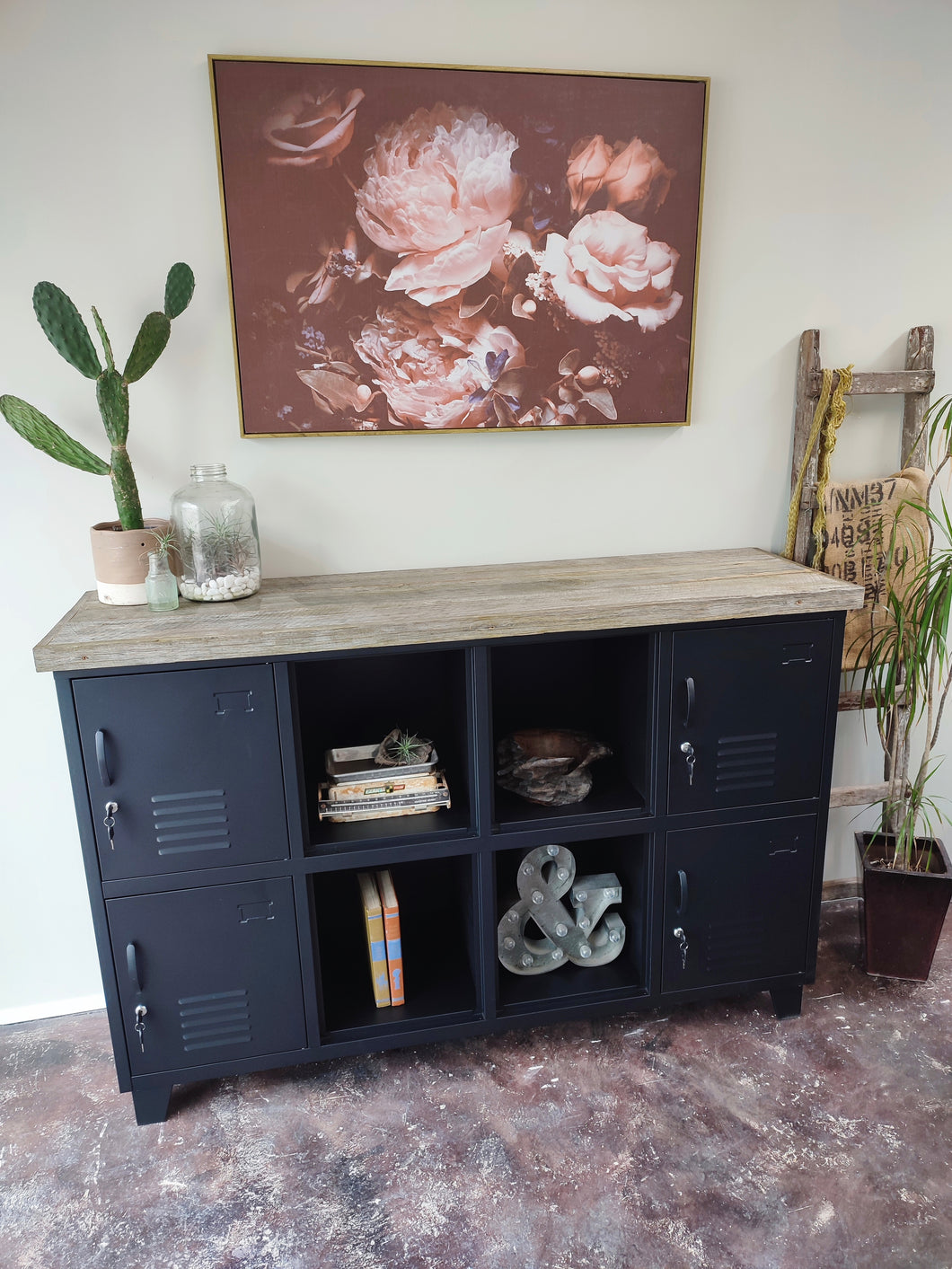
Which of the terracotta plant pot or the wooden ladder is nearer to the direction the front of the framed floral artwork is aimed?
the terracotta plant pot

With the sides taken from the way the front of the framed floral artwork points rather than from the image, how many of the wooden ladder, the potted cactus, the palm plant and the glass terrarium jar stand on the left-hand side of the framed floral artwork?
2

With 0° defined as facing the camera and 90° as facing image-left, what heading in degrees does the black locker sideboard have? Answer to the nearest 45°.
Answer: approximately 0°

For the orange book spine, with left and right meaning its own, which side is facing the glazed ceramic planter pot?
left

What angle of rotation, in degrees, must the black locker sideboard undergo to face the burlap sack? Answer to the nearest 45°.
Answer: approximately 135° to its left
